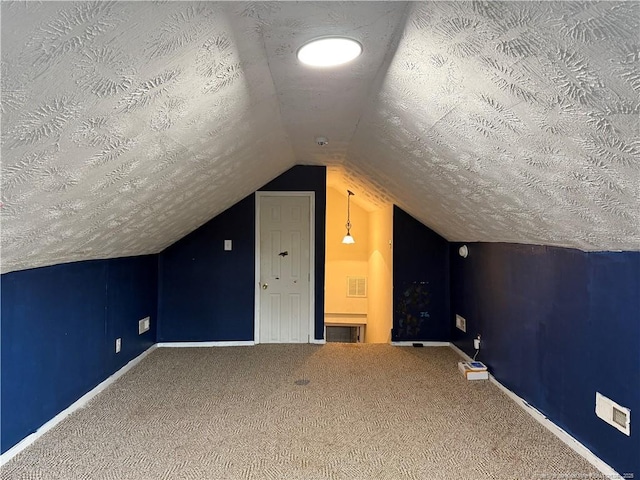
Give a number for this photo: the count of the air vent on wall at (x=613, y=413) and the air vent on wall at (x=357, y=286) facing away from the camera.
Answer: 0

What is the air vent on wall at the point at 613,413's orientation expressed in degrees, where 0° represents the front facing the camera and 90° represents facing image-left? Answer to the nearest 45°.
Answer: approximately 45°

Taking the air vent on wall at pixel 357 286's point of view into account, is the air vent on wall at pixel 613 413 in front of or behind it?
in front

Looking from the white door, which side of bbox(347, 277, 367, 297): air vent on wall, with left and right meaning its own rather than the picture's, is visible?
front

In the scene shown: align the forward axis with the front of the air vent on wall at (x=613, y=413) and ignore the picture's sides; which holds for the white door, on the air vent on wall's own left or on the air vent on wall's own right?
on the air vent on wall's own right

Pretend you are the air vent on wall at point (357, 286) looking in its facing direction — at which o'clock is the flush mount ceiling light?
The flush mount ceiling light is roughly at 12 o'clock from the air vent on wall.

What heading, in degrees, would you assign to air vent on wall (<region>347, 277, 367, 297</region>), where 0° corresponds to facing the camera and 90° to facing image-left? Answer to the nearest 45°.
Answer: approximately 0°

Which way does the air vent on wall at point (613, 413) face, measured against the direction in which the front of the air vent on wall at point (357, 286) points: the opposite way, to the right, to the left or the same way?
to the right

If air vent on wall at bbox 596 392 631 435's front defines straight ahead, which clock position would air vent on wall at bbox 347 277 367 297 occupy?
air vent on wall at bbox 347 277 367 297 is roughly at 3 o'clock from air vent on wall at bbox 596 392 631 435.
